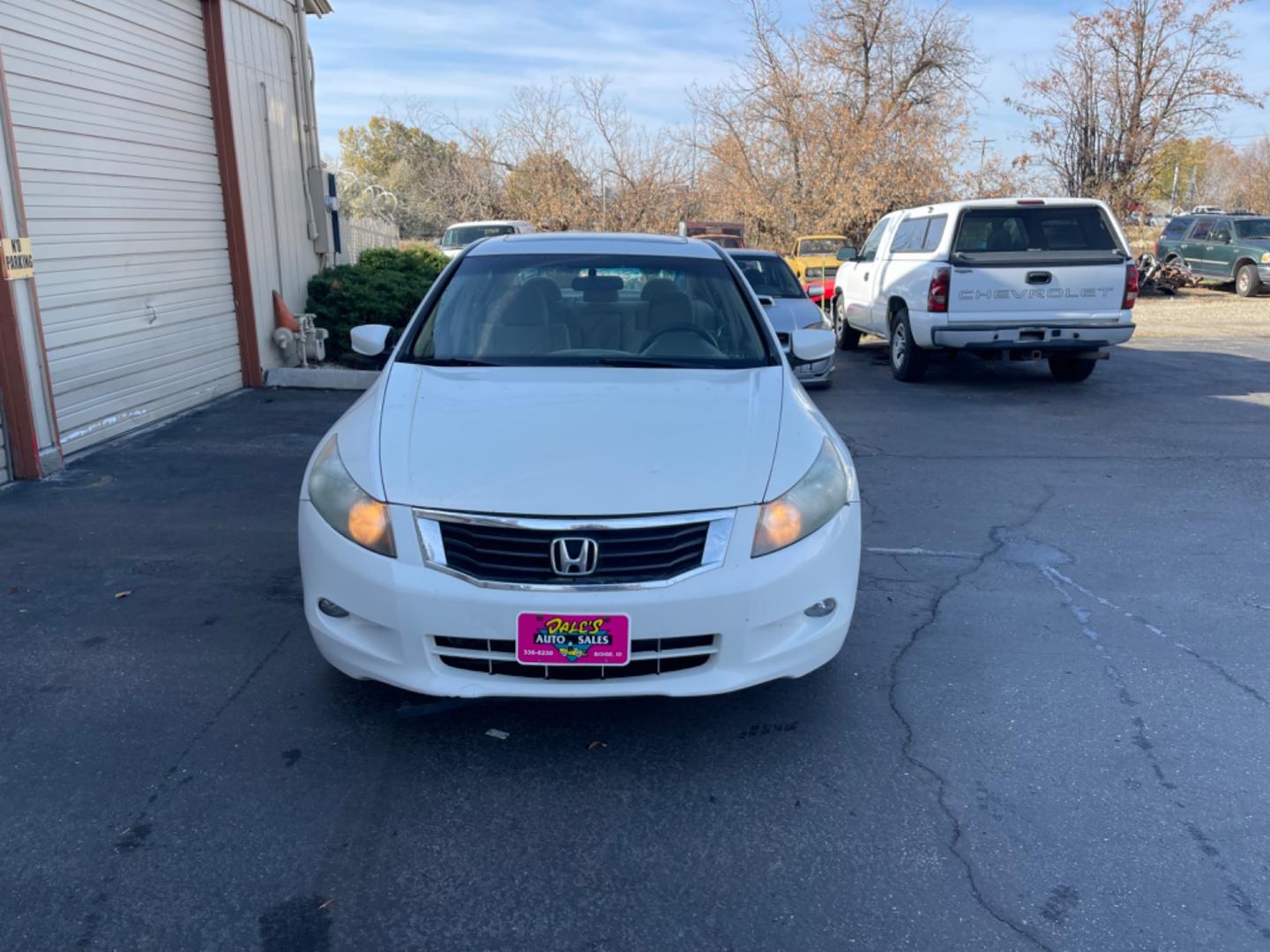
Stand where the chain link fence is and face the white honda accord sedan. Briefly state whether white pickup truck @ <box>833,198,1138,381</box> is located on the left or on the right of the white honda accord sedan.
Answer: left

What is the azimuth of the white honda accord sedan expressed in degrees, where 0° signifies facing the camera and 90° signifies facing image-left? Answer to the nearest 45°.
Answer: approximately 0°

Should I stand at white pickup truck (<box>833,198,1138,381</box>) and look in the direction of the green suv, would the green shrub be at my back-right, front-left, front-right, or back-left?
back-left

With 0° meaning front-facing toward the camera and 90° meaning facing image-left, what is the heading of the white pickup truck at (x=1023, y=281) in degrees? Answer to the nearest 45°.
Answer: approximately 135°

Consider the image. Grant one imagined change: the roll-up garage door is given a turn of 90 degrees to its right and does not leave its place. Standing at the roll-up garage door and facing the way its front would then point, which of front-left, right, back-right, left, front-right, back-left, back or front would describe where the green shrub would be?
back

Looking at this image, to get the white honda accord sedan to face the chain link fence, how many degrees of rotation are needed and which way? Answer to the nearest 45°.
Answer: approximately 180°

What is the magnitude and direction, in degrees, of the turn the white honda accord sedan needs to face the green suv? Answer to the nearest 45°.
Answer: approximately 135° to its left

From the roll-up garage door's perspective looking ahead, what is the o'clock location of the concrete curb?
The concrete curb is roughly at 9 o'clock from the roll-up garage door.

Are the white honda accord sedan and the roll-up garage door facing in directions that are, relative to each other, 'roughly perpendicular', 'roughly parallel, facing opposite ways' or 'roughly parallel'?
roughly perpendicular

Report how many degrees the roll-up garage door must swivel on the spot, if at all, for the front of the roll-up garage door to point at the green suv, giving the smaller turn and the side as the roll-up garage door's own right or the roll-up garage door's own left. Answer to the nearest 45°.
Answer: approximately 45° to the roll-up garage door's own left

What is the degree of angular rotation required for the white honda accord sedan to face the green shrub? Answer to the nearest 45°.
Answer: approximately 180°

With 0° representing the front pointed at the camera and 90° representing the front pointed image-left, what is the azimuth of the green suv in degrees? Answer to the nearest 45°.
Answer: approximately 315°

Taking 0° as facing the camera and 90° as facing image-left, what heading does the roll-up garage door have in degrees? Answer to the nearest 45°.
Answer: approximately 315°

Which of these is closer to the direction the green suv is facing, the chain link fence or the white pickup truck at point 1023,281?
the white pickup truck

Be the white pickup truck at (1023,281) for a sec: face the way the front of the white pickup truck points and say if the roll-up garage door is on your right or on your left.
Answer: on your left

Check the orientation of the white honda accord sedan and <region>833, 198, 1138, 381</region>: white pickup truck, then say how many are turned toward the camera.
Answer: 1
